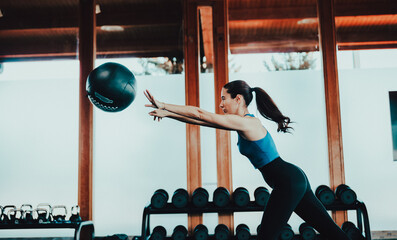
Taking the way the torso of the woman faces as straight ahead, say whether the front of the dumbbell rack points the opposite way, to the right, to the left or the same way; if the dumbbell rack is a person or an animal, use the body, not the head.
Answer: to the left

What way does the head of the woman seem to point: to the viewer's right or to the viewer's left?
to the viewer's left

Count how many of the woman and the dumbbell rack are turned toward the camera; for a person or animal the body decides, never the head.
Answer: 1

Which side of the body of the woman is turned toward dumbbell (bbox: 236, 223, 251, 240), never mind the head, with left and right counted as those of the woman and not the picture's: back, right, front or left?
right

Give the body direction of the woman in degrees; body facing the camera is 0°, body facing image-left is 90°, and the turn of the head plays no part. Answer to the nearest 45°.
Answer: approximately 90°

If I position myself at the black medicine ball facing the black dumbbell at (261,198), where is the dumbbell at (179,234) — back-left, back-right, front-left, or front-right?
front-left

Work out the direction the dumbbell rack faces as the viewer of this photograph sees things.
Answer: facing the viewer

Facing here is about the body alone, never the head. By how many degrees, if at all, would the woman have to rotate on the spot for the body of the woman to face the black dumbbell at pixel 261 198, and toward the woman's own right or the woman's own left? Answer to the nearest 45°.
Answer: approximately 90° to the woman's own right

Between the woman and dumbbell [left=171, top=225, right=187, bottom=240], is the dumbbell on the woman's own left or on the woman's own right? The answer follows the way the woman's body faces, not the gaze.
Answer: on the woman's own right

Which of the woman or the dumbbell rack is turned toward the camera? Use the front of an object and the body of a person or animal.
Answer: the dumbbell rack
